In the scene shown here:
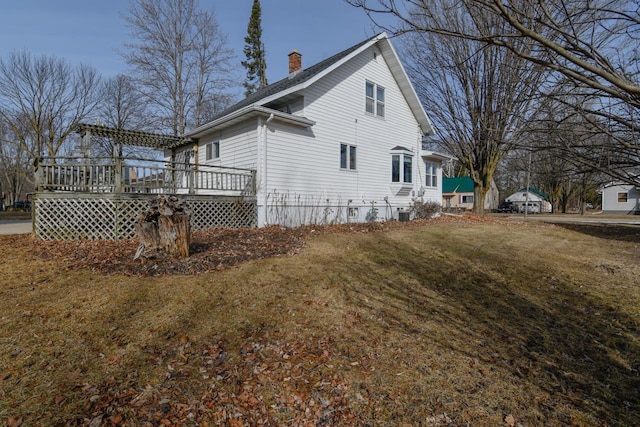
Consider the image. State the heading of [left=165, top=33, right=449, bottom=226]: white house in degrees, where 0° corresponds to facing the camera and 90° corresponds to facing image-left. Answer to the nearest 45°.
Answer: approximately 225°

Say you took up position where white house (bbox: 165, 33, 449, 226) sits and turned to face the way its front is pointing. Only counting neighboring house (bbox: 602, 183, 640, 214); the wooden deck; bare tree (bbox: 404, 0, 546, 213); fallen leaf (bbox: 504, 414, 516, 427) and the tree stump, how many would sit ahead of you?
2

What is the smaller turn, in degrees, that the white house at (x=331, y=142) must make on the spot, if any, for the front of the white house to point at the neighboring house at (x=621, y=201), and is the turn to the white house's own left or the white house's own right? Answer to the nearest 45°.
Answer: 0° — it already faces it

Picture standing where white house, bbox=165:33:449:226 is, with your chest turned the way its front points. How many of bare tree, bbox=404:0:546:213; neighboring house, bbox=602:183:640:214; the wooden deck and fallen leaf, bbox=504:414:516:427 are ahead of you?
2

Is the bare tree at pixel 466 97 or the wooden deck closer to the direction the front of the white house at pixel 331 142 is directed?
the bare tree
